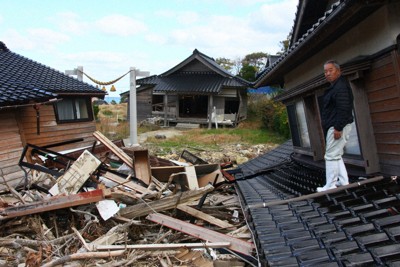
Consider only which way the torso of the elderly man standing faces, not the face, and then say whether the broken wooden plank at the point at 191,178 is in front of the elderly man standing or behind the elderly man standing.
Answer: in front

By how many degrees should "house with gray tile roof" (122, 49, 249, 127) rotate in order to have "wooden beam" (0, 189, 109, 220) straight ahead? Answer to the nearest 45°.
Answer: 0° — it already faces it

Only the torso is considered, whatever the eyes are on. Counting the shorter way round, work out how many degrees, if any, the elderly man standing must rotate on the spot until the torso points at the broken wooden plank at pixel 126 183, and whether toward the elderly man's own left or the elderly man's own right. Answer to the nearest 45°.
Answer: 0° — they already face it

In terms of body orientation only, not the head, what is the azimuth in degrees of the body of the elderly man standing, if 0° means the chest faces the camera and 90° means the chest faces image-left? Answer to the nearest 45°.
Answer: approximately 90°

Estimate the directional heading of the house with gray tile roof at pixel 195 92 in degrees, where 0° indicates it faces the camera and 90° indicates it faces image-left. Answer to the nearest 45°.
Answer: approximately 0°

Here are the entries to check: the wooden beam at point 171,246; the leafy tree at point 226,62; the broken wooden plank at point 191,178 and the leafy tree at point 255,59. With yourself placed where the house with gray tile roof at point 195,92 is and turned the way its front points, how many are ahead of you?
2

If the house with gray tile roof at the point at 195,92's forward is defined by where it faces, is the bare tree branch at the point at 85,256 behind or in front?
in front

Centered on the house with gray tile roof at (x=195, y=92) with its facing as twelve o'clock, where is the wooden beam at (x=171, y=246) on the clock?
The wooden beam is roughly at 12 o'clock from the house with gray tile roof.
